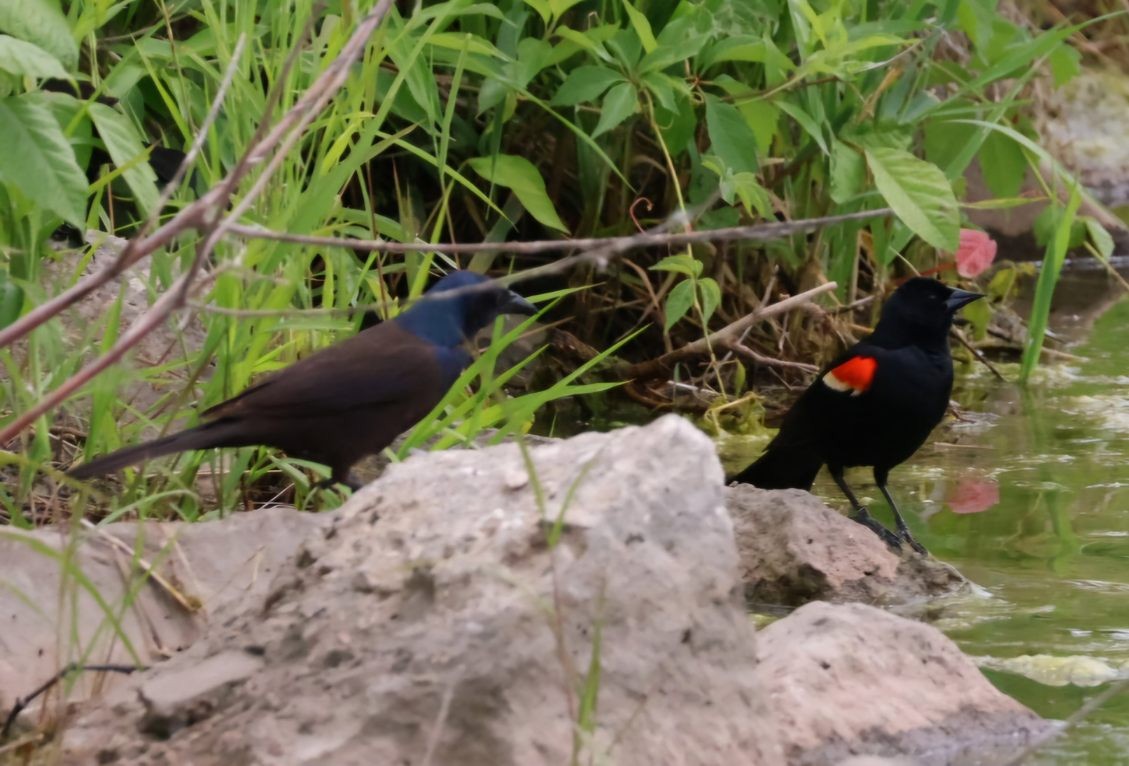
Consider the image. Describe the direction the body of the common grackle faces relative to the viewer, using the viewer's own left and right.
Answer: facing to the right of the viewer

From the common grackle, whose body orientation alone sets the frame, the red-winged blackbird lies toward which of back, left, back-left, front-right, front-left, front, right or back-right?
front-left

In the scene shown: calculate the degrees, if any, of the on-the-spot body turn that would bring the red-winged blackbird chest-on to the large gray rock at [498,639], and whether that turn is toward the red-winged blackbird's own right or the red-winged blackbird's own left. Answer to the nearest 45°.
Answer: approximately 90° to the red-winged blackbird's own right

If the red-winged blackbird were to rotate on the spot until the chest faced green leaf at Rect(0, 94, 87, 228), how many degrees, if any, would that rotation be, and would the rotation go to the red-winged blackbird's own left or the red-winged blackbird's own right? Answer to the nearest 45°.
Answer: approximately 135° to the red-winged blackbird's own right

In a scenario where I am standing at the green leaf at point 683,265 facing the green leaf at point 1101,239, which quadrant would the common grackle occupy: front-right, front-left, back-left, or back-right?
back-right

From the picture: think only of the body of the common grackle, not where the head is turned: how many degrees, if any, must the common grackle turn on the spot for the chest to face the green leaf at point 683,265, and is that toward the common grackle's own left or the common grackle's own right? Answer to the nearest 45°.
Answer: approximately 45° to the common grackle's own left

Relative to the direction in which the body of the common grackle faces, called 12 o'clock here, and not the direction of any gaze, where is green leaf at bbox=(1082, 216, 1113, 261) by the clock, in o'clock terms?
The green leaf is roughly at 11 o'clock from the common grackle.

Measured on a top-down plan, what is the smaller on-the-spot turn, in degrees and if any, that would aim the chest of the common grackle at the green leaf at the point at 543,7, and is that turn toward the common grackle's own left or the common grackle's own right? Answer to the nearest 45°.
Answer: approximately 45° to the common grackle's own left

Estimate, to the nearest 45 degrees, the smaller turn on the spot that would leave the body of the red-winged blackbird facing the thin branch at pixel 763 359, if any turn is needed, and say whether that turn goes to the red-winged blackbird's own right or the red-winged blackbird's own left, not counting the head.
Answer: approximately 135° to the red-winged blackbird's own left

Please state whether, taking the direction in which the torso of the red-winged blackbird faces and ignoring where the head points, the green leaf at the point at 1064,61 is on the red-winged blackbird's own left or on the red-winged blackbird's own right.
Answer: on the red-winged blackbird's own left

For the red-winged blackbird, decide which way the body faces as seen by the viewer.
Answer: to the viewer's right
